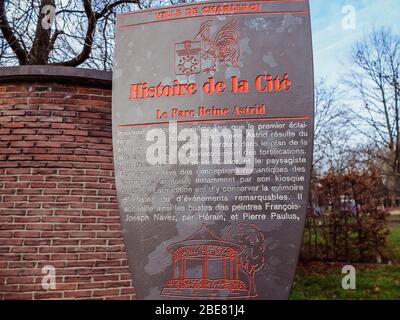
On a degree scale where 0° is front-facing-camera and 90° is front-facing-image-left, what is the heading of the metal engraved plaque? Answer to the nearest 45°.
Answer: approximately 0°

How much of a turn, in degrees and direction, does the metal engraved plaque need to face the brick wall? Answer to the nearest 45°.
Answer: approximately 90° to its right
